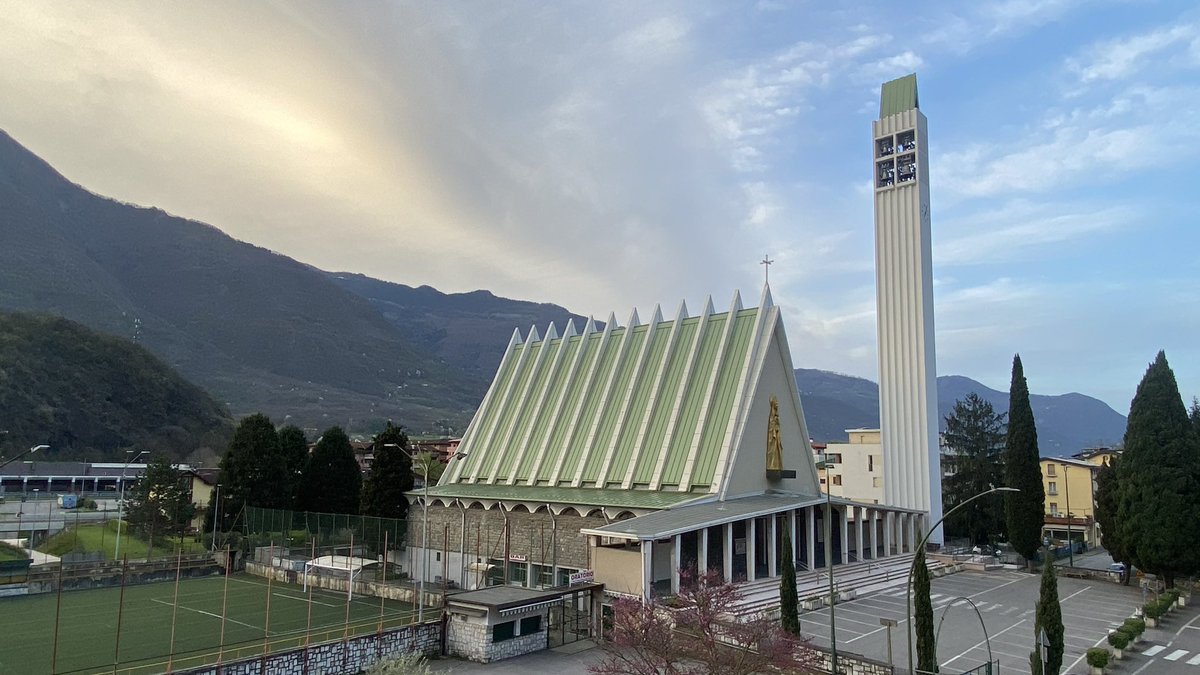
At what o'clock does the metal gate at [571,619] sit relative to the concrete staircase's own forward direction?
The metal gate is roughly at 3 o'clock from the concrete staircase.

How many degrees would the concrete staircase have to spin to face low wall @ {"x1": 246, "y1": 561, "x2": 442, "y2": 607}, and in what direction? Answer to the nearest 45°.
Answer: approximately 135° to its right

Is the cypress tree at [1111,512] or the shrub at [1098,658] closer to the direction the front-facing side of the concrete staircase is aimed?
the shrub

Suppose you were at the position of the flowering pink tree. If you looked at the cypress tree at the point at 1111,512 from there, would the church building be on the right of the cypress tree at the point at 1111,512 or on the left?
left

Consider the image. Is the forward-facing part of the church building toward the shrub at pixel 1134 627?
yes

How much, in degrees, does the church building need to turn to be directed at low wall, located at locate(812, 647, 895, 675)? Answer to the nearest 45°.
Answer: approximately 45° to its right

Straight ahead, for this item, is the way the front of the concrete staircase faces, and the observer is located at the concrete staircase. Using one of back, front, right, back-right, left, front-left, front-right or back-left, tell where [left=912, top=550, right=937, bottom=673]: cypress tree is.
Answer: front-right

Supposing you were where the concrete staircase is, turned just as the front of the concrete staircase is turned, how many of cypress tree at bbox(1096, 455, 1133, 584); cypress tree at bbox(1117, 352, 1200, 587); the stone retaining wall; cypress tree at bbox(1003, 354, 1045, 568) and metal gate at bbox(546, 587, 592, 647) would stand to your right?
2

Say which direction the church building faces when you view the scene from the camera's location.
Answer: facing the viewer and to the right of the viewer

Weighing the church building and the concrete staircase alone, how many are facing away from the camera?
0

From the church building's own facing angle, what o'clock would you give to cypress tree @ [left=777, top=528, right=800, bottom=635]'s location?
The cypress tree is roughly at 1 o'clock from the church building.

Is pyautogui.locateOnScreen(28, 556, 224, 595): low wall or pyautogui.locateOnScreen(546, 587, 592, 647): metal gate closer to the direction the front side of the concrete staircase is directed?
the metal gate

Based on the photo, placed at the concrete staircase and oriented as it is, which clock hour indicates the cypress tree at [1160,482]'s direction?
The cypress tree is roughly at 10 o'clock from the concrete staircase.
